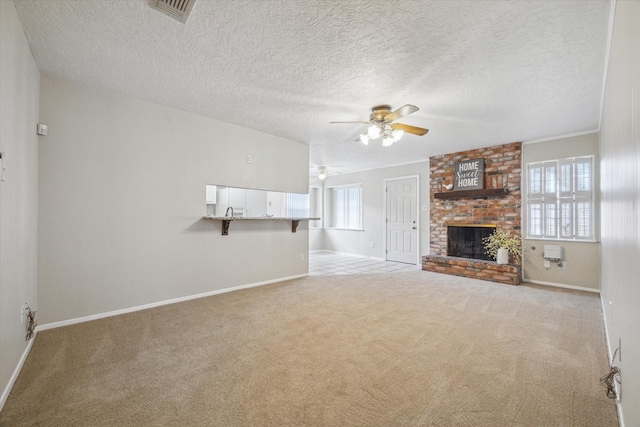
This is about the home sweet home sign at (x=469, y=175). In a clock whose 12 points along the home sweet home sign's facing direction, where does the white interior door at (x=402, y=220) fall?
The white interior door is roughly at 4 o'clock from the home sweet home sign.

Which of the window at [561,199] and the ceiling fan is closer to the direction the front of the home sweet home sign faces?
the ceiling fan

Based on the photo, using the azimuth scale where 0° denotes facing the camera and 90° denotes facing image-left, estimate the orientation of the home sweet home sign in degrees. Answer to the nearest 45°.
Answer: approximately 0°

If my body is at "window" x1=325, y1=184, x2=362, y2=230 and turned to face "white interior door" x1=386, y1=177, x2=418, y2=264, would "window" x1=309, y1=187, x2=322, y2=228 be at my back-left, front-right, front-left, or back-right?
back-right

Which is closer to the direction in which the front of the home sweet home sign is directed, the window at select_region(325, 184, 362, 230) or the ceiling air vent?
the ceiling air vent

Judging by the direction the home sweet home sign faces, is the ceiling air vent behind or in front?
in front

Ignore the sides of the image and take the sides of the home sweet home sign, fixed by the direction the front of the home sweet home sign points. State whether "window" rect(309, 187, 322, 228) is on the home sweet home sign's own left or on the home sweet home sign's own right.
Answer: on the home sweet home sign's own right

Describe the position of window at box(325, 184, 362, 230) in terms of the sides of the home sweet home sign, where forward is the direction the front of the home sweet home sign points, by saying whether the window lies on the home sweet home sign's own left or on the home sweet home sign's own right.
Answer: on the home sweet home sign's own right

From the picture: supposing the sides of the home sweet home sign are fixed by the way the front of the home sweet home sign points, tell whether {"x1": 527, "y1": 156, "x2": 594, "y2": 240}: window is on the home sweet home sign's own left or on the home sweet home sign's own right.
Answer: on the home sweet home sign's own left

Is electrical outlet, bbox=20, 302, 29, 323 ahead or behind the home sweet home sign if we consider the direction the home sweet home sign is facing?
ahead
